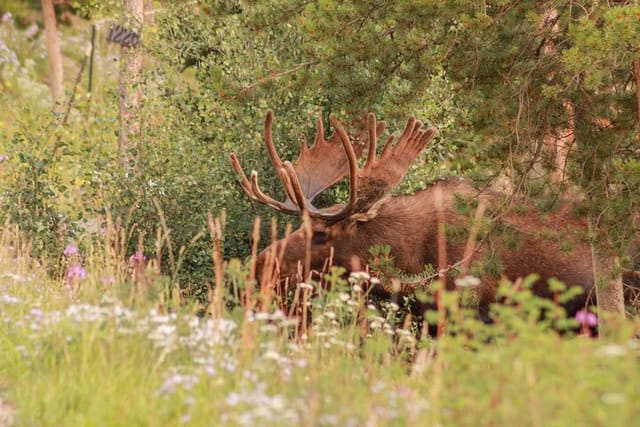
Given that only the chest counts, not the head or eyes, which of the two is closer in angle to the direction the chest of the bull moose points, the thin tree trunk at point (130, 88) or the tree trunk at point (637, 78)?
the thin tree trunk

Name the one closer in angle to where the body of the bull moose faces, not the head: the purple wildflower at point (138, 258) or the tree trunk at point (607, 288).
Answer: the purple wildflower

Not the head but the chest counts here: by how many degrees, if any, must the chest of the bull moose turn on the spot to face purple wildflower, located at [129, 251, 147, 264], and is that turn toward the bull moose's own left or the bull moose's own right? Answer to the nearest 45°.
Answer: approximately 45° to the bull moose's own left

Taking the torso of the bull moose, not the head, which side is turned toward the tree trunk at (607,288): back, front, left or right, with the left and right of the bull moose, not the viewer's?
back

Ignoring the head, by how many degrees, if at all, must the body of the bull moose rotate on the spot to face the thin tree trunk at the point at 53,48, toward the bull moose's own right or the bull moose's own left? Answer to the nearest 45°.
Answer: approximately 45° to the bull moose's own right

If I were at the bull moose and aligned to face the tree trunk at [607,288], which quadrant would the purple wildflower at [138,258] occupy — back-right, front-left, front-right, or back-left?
back-right

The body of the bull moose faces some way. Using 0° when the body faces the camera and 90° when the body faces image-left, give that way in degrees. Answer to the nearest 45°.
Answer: approximately 90°

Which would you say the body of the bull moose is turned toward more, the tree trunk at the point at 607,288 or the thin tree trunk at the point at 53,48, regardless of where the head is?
the thin tree trunk

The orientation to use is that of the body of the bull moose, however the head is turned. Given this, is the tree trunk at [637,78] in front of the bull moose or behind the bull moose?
behind
